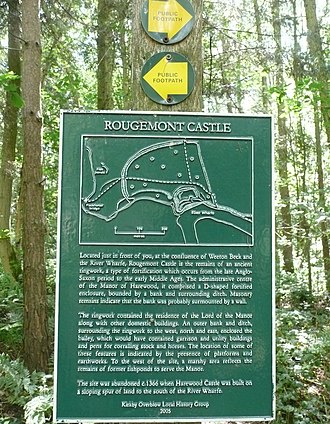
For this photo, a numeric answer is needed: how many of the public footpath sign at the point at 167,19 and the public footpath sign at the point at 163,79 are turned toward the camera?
2

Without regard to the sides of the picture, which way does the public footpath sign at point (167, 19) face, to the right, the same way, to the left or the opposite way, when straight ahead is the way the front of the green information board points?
the same way

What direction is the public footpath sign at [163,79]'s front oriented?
toward the camera

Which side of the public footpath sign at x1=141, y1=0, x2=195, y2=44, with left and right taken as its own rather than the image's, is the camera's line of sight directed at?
front

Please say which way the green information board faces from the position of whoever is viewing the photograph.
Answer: facing the viewer

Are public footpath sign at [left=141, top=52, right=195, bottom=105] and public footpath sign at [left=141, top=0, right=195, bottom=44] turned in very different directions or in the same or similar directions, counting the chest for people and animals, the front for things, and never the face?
same or similar directions

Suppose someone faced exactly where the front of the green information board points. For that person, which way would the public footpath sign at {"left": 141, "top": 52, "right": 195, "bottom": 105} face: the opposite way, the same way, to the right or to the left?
the same way

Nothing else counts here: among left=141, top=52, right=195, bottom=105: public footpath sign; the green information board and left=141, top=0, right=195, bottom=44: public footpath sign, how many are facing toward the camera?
3

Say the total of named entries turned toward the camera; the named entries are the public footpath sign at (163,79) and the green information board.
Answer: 2

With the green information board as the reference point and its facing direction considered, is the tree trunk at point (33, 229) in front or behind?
behind

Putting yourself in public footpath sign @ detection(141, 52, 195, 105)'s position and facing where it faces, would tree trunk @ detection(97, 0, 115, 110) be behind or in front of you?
behind
